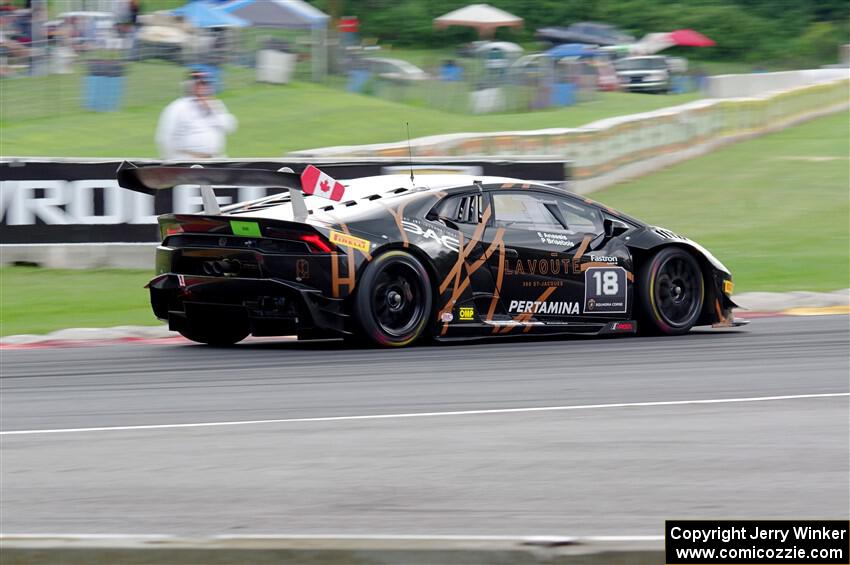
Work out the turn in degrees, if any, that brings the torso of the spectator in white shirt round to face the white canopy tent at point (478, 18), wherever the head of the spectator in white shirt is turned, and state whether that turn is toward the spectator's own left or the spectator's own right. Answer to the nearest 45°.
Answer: approximately 135° to the spectator's own left

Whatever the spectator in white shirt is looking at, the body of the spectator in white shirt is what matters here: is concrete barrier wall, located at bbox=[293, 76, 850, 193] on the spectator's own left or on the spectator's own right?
on the spectator's own left

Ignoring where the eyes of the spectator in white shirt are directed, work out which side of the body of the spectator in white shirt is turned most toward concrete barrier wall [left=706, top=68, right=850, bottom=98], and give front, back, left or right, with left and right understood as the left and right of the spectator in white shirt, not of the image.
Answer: left

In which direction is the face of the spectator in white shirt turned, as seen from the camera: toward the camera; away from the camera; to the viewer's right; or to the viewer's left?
toward the camera

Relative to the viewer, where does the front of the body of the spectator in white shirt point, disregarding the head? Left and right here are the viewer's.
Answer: facing the viewer and to the right of the viewer

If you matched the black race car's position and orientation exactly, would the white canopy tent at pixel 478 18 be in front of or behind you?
in front

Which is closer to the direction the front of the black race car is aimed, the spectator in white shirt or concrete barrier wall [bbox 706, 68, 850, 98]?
the concrete barrier wall

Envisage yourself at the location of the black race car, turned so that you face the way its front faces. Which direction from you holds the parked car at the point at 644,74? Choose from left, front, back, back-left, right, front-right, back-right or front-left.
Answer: front-left

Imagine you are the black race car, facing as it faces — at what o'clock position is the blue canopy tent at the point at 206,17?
The blue canopy tent is roughly at 10 o'clock from the black race car.

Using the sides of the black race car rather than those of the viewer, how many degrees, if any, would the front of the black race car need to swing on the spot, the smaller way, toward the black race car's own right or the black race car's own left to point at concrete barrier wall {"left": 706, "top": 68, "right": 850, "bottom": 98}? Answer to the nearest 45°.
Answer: approximately 45° to the black race car's own left

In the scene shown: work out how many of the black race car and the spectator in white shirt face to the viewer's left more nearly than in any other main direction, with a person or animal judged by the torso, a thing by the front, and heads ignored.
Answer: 0

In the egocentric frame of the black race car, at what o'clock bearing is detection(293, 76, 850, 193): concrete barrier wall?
The concrete barrier wall is roughly at 11 o'clock from the black race car.

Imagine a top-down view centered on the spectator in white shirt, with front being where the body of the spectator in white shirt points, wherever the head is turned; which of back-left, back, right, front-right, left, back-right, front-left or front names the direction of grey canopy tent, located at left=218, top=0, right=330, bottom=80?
back-left

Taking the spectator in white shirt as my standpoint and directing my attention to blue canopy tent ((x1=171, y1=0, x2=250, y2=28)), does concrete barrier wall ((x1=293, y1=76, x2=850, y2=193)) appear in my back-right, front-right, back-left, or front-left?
front-right

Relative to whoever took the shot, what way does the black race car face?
facing away from the viewer and to the right of the viewer

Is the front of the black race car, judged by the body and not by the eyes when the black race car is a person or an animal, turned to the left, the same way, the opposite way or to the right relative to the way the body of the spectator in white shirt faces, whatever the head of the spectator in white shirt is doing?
to the left
